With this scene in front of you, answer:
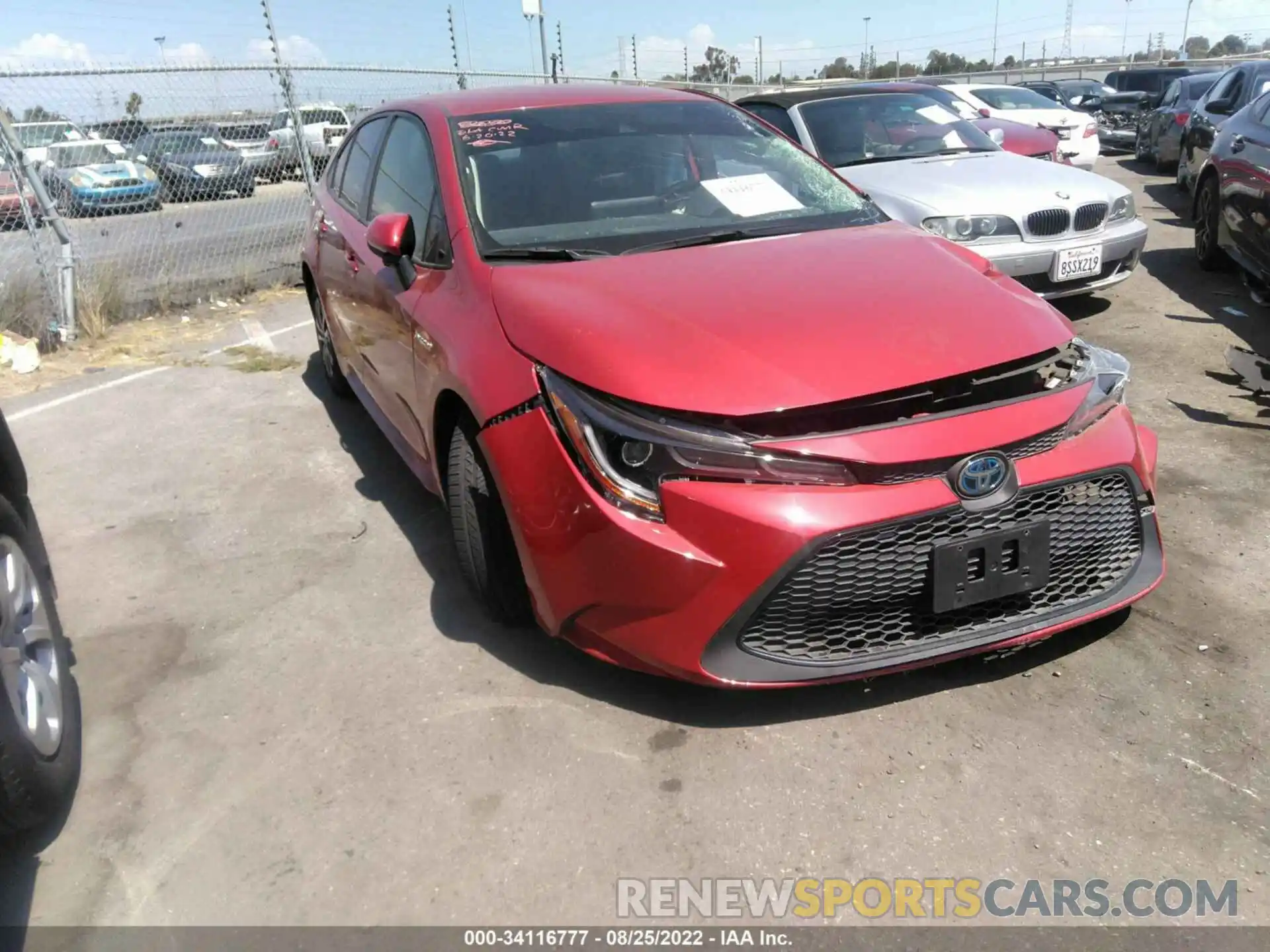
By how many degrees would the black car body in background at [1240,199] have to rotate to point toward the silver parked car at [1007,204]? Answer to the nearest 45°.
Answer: approximately 90° to its right

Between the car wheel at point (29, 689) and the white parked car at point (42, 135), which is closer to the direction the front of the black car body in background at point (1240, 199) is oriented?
the car wheel

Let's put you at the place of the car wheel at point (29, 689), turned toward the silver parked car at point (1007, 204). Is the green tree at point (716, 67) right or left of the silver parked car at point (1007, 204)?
left

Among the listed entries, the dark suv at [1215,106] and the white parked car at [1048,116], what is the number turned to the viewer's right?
0

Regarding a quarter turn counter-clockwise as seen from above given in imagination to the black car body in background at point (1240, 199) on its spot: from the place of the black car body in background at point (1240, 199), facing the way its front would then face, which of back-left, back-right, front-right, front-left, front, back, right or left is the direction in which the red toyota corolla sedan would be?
back-right

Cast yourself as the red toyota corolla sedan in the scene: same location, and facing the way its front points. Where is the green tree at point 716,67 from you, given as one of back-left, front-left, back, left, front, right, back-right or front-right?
back-left

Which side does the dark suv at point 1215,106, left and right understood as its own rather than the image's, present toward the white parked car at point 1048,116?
right

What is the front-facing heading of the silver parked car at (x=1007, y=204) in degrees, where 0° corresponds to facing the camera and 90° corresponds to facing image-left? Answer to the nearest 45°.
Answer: approximately 315°

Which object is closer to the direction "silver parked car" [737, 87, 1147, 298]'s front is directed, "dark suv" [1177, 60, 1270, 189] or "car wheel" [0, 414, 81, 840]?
the car wheel
